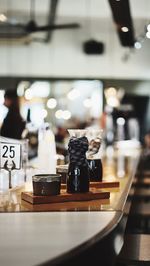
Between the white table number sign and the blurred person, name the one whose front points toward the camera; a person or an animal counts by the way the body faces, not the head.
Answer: the white table number sign

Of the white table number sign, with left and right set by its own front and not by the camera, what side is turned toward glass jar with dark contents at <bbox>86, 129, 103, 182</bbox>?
left

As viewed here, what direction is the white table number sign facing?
toward the camera

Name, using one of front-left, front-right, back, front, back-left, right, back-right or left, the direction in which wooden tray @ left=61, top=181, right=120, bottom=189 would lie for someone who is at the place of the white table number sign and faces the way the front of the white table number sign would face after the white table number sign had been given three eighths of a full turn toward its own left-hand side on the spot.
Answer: front-right

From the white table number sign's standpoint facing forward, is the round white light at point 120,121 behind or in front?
behind
